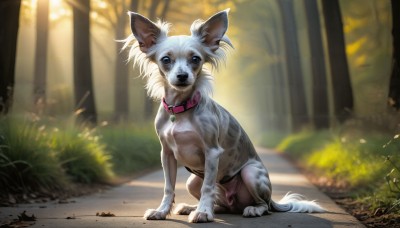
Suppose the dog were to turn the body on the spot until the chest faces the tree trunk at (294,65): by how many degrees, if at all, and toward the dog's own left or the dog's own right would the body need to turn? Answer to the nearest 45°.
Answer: approximately 135° to the dog's own right

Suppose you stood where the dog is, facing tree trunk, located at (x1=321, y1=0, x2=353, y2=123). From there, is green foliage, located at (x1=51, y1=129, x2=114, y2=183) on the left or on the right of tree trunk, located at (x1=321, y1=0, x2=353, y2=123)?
left

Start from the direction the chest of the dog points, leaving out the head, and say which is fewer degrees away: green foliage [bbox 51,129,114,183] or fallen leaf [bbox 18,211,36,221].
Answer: the fallen leaf

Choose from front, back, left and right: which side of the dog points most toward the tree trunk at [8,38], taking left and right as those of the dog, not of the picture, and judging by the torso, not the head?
right

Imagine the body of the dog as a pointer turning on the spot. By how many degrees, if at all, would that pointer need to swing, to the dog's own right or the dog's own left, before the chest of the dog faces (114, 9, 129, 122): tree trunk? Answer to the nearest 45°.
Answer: approximately 135° to the dog's own right

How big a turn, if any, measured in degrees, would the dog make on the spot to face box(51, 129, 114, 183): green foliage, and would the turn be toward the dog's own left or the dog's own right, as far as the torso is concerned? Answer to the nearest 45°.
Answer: approximately 90° to the dog's own right

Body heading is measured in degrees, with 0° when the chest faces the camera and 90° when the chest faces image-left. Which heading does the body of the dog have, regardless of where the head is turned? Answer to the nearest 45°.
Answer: approximately 45°

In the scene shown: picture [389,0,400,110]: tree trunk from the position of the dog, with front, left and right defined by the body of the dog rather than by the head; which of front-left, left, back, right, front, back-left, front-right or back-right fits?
back

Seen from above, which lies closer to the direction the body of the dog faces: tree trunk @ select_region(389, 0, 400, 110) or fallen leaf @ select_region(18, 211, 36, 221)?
the fallen leaf
